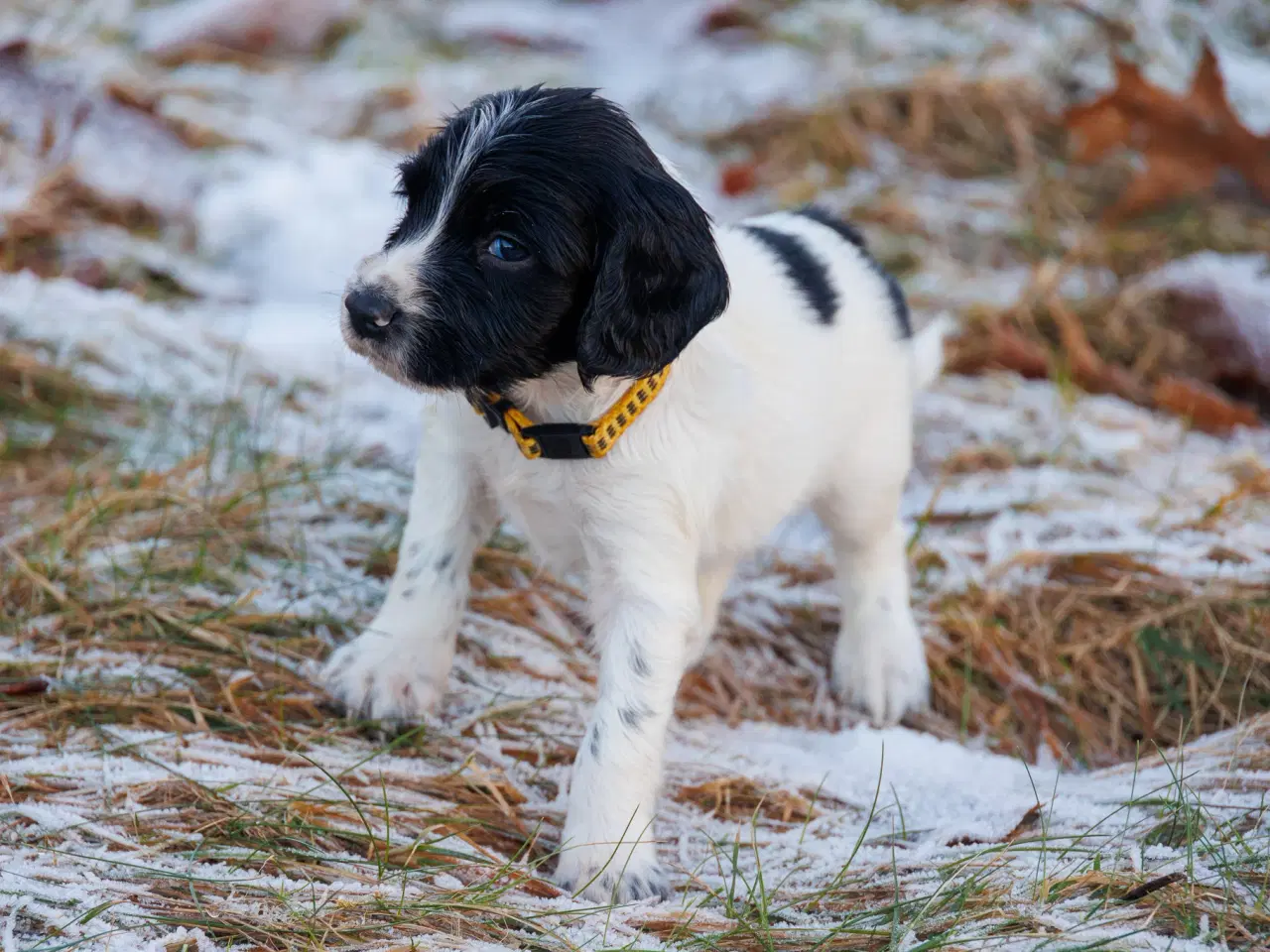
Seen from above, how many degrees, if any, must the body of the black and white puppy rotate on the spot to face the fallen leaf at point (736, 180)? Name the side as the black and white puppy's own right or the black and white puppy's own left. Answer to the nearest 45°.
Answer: approximately 135° to the black and white puppy's own right

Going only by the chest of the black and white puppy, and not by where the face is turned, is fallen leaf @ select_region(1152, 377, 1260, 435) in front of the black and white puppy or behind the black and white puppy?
behind

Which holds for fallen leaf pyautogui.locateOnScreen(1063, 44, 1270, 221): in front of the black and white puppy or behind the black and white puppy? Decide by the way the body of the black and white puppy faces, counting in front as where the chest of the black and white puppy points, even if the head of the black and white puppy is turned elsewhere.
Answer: behind

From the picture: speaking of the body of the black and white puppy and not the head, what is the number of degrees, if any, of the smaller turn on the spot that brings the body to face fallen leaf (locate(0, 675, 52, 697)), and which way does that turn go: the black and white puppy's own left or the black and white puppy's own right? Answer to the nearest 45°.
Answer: approximately 45° to the black and white puppy's own right

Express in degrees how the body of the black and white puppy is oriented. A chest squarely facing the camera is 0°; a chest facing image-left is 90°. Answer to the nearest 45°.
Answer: approximately 45°

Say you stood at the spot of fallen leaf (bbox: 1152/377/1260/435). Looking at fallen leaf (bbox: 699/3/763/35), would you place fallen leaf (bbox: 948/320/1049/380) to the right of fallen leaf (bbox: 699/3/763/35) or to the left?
left

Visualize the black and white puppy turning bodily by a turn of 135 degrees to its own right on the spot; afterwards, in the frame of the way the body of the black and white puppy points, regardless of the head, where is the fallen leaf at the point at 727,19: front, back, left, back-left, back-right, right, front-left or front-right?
front

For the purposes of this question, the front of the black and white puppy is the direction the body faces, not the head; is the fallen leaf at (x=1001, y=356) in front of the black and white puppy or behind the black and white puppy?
behind
